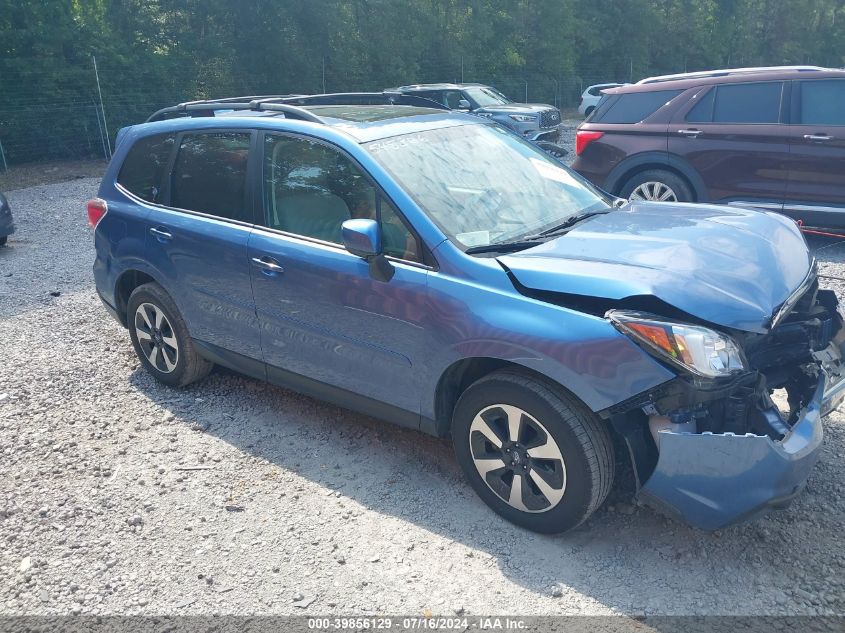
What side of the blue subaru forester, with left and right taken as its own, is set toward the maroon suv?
left

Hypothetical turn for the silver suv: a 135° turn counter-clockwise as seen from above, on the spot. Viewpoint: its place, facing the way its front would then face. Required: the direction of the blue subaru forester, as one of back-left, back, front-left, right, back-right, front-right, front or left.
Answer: back

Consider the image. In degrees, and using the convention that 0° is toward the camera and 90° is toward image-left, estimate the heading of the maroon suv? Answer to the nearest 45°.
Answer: approximately 270°

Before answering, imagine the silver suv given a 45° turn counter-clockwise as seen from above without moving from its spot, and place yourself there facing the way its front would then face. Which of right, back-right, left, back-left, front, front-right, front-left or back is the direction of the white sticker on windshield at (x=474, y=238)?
right

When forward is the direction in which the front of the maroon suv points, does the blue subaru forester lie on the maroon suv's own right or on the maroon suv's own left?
on the maroon suv's own right

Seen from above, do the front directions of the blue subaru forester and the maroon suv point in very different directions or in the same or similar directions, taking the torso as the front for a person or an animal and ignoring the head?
same or similar directions

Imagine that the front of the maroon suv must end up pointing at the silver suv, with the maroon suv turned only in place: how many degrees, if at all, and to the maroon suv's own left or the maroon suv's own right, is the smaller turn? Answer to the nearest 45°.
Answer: approximately 135° to the maroon suv's own left

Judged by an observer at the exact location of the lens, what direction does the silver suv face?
facing the viewer and to the right of the viewer
